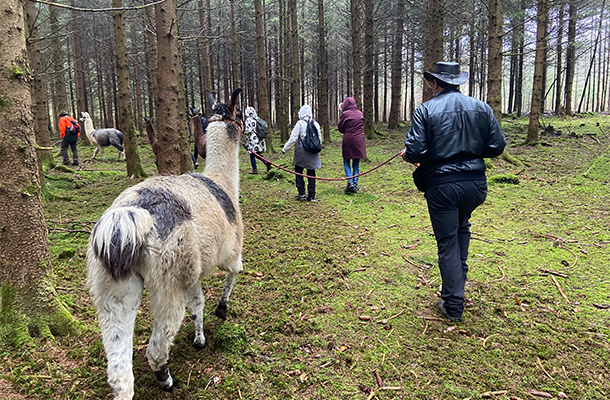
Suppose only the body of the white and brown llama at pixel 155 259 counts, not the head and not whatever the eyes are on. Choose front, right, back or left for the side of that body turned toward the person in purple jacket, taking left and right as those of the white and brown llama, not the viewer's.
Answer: front

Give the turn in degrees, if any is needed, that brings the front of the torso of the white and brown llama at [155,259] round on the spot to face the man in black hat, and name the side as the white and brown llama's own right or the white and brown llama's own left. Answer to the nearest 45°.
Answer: approximately 45° to the white and brown llama's own right

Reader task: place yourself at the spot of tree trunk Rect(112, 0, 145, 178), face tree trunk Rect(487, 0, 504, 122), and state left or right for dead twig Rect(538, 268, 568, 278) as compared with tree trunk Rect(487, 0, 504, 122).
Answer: right

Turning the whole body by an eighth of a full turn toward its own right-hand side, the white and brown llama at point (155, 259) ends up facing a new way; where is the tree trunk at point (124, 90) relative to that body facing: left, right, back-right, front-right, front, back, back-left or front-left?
left

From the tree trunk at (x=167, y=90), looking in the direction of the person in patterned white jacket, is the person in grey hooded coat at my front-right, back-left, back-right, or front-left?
front-right

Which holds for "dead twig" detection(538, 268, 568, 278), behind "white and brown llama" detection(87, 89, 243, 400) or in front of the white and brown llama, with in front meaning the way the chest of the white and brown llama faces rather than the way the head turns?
in front

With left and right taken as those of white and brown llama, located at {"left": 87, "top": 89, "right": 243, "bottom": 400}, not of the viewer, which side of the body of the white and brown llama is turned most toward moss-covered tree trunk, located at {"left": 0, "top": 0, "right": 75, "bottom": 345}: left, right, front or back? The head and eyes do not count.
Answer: left

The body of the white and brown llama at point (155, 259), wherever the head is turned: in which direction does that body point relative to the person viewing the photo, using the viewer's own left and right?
facing away from the viewer and to the right of the viewer

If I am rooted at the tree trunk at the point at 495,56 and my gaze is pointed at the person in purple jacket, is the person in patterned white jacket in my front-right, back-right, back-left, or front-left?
front-right

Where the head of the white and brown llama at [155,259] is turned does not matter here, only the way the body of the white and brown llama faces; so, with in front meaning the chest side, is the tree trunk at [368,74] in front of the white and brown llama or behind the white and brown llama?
in front

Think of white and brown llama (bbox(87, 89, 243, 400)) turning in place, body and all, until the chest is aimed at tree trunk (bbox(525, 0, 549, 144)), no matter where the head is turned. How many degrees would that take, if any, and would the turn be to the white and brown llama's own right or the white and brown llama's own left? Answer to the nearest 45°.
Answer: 0° — it already faces it

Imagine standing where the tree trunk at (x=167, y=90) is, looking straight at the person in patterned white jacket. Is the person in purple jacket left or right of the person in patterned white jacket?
right
